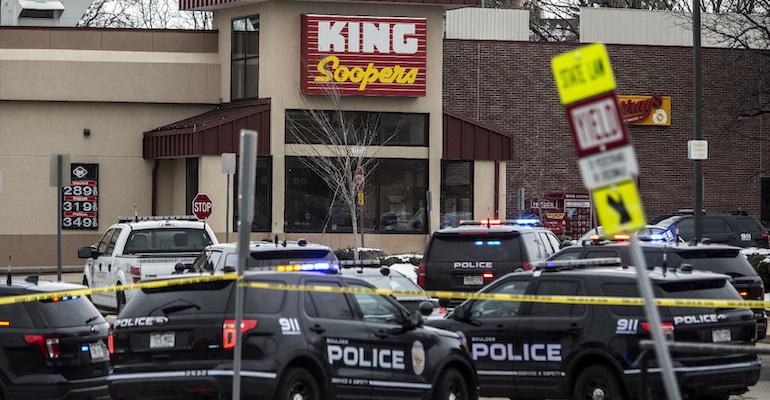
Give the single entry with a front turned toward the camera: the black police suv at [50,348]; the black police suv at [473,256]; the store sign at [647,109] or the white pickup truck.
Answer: the store sign

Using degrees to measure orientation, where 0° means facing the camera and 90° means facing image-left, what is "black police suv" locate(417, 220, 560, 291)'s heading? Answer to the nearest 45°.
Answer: approximately 225°

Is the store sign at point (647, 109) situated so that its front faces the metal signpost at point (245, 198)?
yes

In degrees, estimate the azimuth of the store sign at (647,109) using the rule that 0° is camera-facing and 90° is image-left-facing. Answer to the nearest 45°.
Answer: approximately 0°

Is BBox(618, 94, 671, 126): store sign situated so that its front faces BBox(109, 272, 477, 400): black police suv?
yes

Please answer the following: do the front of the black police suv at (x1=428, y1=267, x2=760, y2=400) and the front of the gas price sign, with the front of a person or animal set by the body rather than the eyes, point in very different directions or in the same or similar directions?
very different directions

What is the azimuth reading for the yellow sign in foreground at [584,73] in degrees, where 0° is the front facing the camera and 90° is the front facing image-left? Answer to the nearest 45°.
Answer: approximately 0°
